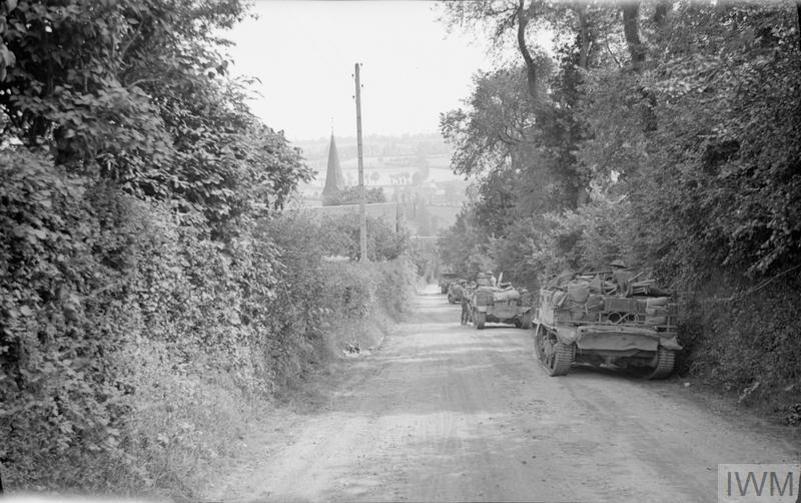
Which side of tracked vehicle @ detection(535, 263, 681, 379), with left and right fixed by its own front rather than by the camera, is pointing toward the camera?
back

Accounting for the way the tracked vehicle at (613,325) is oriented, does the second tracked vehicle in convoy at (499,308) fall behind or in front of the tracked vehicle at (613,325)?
in front

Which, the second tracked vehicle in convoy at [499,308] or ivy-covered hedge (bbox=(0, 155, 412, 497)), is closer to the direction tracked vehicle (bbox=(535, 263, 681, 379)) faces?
the second tracked vehicle in convoy

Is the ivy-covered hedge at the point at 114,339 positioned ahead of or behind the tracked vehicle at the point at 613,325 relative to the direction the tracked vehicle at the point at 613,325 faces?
behind

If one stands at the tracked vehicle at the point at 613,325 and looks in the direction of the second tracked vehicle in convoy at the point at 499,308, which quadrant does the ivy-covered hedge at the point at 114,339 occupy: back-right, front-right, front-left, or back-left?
back-left
